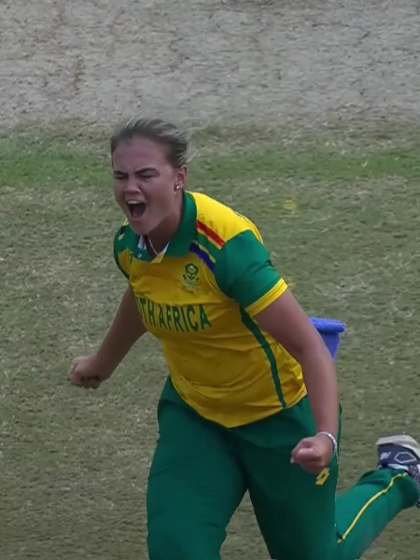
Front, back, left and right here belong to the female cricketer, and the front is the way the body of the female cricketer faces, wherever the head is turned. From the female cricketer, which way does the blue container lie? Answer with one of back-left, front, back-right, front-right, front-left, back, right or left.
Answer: back

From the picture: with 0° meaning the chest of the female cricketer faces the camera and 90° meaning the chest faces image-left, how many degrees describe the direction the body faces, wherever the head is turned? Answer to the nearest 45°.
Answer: approximately 45°
